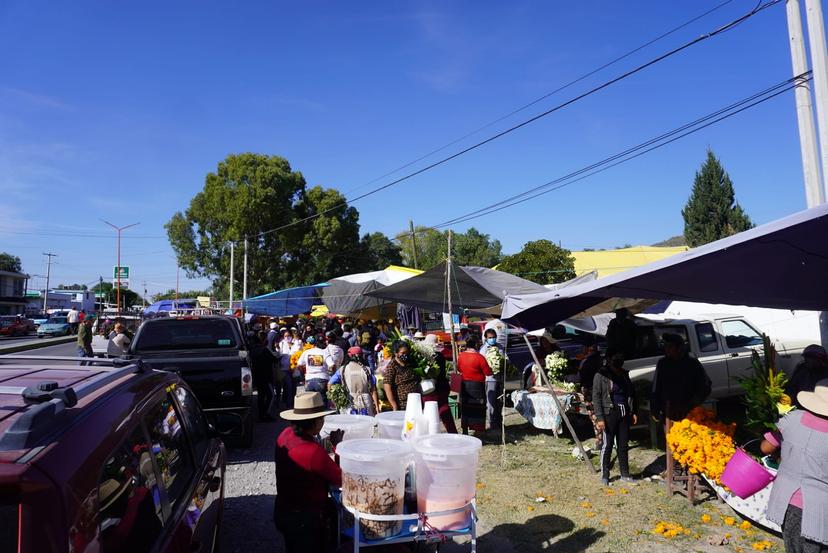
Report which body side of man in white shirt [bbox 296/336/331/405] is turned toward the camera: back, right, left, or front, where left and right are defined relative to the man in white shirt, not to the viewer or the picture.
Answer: back

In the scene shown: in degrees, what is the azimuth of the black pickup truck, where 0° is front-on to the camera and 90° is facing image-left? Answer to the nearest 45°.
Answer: approximately 180°

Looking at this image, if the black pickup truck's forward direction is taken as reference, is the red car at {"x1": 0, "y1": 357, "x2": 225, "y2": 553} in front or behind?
behind

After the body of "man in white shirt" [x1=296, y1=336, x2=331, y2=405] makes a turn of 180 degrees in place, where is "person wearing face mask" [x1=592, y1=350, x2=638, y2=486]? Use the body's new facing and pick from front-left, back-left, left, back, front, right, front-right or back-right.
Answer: front-left

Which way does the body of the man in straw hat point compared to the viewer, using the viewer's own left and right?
facing away from the viewer and to the right of the viewer

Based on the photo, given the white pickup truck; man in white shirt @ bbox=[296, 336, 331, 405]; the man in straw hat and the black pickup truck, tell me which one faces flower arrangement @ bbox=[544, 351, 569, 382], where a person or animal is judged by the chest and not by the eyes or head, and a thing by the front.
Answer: the man in straw hat

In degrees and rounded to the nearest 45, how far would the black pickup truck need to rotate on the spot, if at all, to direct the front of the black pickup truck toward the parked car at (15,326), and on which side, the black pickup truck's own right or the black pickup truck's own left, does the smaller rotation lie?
0° — it already faces it

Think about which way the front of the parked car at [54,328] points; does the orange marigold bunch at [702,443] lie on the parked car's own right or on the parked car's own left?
on the parked car's own left

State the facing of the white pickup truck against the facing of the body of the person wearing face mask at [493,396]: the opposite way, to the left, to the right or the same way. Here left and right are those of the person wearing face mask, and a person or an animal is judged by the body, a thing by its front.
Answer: to the left

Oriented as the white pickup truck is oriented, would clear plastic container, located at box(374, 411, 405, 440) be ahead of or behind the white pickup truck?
behind

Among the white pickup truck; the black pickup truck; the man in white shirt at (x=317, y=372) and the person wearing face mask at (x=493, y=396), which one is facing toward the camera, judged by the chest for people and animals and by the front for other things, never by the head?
the person wearing face mask
